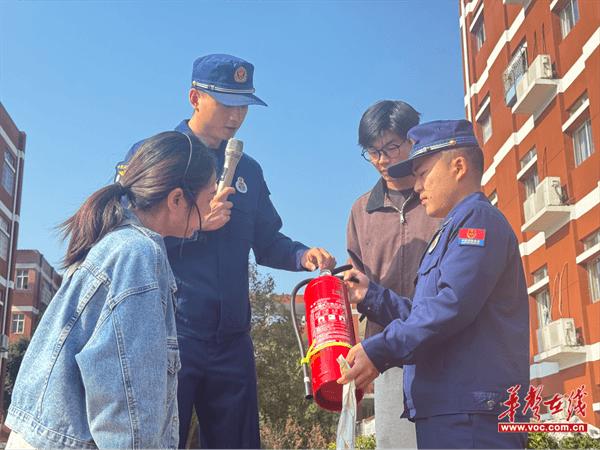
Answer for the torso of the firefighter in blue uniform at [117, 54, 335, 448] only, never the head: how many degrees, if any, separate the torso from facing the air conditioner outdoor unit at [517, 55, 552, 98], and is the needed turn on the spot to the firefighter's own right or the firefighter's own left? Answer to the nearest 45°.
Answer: approximately 90° to the firefighter's own left

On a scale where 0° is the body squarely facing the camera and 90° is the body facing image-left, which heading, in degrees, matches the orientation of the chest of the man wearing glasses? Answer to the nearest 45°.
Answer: approximately 0°

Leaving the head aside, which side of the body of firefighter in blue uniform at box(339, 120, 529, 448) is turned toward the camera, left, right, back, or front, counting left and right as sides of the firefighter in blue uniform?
left

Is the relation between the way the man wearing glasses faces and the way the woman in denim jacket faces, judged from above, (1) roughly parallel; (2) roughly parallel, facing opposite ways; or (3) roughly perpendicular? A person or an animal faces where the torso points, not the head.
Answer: roughly perpendicular

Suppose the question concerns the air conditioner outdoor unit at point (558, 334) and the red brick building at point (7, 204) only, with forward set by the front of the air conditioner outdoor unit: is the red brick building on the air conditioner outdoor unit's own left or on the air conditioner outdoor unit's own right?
on the air conditioner outdoor unit's own right

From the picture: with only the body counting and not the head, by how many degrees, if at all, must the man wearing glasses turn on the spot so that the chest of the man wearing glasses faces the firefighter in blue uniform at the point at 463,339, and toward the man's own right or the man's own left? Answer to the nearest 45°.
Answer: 0° — they already face them

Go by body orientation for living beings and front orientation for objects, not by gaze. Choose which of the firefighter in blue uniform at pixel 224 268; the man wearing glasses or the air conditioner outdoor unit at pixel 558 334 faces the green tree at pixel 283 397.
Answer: the air conditioner outdoor unit

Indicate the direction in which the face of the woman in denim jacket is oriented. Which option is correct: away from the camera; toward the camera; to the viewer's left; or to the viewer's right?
to the viewer's right

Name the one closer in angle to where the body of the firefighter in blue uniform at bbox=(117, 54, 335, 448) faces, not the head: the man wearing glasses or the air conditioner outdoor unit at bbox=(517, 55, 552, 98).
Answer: the man wearing glasses

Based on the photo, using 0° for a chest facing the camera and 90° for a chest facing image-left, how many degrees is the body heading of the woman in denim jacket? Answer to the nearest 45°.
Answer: approximately 270°

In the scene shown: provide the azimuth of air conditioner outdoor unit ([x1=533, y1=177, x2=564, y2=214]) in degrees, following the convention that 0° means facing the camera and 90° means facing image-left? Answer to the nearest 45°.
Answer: approximately 45°
